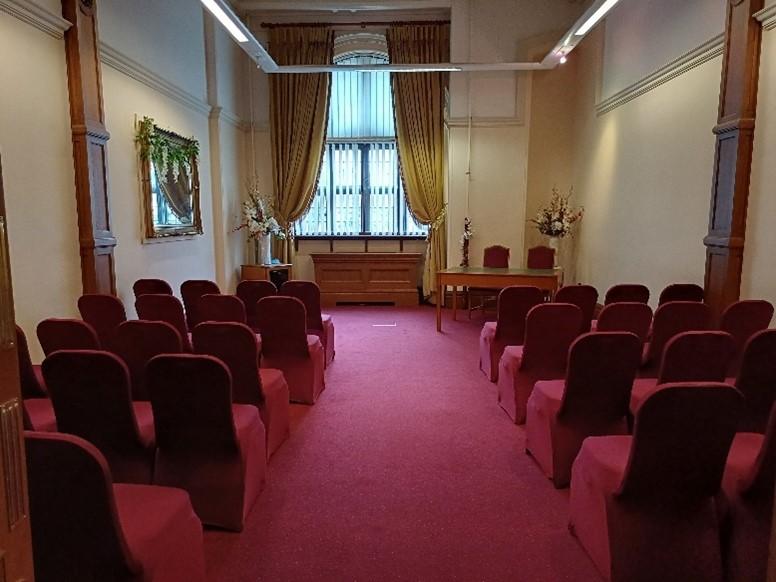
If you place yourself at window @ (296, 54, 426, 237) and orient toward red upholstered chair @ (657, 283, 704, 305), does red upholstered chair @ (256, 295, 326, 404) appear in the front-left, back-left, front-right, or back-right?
front-right

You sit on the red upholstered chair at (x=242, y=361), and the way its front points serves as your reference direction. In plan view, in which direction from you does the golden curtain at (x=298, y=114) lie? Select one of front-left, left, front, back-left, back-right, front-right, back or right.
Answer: front-left

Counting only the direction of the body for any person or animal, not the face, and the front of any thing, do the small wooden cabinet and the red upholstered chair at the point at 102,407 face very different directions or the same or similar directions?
very different directions

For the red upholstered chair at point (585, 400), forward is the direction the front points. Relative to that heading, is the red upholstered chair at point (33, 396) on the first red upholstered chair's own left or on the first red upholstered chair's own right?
on the first red upholstered chair's own left

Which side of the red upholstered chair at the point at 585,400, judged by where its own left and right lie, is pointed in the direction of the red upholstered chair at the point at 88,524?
left

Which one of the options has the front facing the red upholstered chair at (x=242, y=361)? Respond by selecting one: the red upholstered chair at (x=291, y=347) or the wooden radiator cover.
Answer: the wooden radiator cover

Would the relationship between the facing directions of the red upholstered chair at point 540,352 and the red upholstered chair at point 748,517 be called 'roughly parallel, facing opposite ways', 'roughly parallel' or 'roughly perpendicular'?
roughly parallel

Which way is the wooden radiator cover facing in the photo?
toward the camera

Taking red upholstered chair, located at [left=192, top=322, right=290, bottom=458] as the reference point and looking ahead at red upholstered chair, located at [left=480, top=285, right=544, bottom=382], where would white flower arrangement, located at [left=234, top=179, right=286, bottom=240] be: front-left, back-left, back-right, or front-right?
front-left

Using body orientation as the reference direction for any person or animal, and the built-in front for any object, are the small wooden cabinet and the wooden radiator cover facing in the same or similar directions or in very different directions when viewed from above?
same or similar directions

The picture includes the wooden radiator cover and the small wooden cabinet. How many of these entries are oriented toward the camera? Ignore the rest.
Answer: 2

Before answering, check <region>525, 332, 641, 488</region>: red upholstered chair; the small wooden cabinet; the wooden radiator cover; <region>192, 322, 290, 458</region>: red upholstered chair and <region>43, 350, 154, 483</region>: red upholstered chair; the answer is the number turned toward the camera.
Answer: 2

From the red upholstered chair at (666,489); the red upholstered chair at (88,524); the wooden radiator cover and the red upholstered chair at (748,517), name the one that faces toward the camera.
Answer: the wooden radiator cover

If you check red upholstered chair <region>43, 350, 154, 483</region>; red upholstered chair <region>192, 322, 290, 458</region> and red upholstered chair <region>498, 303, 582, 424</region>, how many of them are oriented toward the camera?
0

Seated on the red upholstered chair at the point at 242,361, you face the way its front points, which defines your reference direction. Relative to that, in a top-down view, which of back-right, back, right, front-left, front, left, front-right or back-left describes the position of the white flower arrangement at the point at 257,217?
front-left

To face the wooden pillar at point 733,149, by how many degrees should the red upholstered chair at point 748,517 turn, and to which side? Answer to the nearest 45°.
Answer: approximately 45° to its right

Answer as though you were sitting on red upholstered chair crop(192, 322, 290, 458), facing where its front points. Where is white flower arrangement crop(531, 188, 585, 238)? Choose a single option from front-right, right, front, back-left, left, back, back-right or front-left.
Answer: front

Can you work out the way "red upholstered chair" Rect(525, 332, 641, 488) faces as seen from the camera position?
facing away from the viewer and to the left of the viewer

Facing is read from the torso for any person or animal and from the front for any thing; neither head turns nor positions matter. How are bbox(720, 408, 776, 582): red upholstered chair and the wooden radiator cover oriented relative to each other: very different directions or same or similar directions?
very different directions

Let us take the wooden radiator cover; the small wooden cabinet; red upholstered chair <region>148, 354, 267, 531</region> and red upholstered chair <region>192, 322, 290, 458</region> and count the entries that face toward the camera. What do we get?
2

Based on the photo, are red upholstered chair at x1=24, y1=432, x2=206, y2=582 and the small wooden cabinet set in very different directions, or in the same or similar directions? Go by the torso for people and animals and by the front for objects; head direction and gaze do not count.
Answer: very different directions
